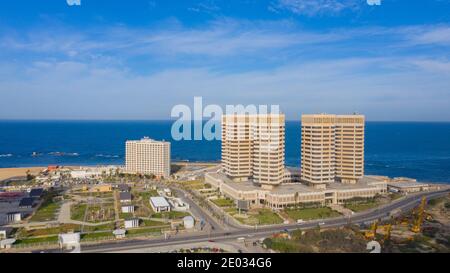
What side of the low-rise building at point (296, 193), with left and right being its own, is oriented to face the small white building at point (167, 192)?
right

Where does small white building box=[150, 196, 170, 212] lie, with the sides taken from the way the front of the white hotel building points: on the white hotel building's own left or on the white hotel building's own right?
on the white hotel building's own left

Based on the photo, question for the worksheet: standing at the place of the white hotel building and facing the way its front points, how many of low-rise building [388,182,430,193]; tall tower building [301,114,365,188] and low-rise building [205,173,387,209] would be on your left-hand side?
3

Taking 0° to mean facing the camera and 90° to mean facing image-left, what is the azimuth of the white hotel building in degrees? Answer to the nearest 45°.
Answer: approximately 45°

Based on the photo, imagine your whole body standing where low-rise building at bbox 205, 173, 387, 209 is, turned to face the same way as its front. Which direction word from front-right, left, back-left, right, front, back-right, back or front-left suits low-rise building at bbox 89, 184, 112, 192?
right

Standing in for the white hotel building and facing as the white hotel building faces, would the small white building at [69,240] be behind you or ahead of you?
ahead

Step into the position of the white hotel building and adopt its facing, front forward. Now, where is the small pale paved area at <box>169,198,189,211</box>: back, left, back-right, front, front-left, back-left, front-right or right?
front-left

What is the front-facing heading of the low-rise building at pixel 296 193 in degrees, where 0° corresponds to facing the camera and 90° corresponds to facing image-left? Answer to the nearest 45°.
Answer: approximately 0°

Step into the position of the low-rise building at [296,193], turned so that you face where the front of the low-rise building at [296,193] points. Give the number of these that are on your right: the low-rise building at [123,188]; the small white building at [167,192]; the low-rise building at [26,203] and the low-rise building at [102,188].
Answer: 4

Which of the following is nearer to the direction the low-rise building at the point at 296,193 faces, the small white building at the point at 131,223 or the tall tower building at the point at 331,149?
the small white building

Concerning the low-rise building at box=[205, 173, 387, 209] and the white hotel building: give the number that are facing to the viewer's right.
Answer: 0

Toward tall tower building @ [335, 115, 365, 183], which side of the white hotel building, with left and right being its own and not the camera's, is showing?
left

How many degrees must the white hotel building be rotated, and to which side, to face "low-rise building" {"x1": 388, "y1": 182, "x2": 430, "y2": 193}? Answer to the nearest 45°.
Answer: approximately 90° to its left

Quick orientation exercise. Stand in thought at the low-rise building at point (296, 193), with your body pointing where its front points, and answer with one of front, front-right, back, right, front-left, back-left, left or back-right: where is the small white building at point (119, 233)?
front-right

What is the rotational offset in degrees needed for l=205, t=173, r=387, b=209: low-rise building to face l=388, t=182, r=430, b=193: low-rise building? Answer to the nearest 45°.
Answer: approximately 135° to its left

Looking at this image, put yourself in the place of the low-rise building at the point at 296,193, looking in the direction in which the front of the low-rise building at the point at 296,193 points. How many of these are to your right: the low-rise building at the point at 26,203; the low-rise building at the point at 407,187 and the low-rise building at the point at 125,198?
2

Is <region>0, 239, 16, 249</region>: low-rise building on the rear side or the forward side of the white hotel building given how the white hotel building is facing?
on the forward side
